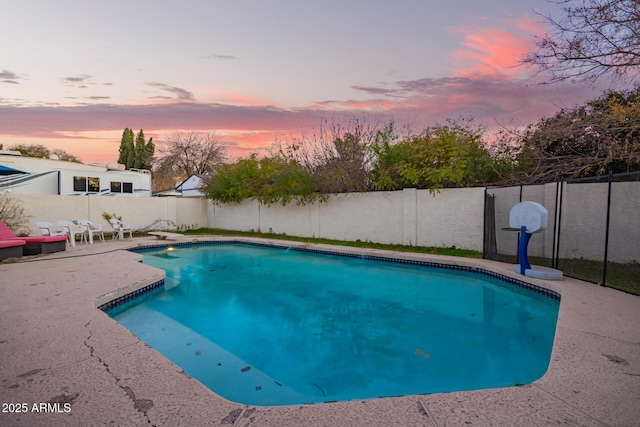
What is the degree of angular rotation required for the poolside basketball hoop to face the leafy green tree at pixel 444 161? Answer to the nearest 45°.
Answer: approximately 90° to its right

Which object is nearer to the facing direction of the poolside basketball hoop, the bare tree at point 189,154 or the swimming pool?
the swimming pool

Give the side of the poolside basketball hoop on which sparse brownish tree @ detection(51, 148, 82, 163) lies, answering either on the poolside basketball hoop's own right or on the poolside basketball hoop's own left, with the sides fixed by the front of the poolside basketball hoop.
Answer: on the poolside basketball hoop's own right

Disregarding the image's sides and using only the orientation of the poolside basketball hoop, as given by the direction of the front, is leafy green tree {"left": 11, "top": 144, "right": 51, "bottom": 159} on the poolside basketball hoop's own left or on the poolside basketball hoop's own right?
on the poolside basketball hoop's own right

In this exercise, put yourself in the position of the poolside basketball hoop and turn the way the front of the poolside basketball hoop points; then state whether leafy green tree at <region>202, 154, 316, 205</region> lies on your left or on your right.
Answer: on your right

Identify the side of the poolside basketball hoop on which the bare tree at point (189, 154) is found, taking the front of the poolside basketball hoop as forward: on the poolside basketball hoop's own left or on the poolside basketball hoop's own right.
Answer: on the poolside basketball hoop's own right

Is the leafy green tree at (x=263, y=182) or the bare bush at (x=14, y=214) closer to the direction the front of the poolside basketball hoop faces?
the bare bush

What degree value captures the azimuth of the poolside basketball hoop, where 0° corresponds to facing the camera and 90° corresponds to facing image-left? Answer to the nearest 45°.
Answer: approximately 45°

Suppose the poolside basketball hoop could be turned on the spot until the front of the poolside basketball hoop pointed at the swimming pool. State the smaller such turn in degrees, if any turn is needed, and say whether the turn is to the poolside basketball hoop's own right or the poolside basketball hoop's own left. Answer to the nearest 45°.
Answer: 0° — it already faces it

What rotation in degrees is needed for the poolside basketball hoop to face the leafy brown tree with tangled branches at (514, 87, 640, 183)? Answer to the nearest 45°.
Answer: approximately 135° to its right
